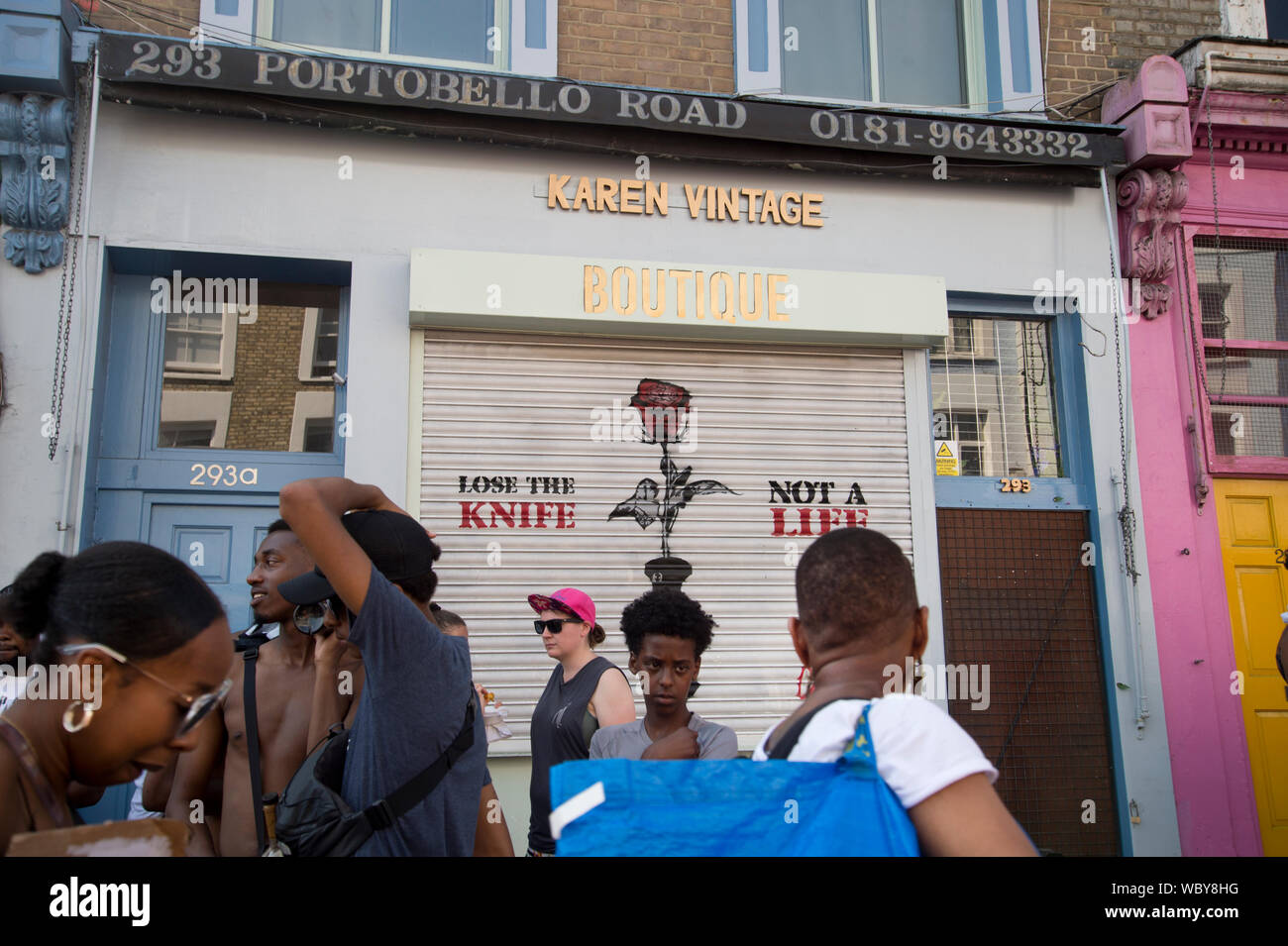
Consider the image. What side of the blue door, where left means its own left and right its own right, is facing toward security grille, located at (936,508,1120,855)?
left

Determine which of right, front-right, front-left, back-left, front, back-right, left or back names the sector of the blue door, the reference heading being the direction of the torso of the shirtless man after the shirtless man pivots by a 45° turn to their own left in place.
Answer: back

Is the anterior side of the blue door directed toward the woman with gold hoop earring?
yes

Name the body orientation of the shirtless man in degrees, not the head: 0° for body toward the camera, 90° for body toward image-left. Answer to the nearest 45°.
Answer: approximately 45°

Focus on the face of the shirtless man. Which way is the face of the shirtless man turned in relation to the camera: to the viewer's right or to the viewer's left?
to the viewer's left

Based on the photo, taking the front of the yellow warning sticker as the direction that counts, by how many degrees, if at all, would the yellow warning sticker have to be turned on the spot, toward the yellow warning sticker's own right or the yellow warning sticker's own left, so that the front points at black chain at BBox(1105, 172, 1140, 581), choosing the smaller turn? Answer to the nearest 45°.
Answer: approximately 90° to the yellow warning sticker's own left
